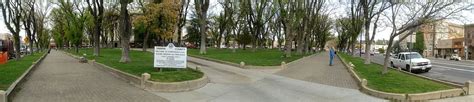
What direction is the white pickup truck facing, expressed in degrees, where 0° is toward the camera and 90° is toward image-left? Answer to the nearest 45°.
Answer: approximately 315°

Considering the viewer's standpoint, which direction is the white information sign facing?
facing the viewer

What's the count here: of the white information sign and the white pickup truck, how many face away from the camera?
0

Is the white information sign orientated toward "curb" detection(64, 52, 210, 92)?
yes

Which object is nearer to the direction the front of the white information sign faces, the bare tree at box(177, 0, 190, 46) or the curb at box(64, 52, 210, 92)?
the curb

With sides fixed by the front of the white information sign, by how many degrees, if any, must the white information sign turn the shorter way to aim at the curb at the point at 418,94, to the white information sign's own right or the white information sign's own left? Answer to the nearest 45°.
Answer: approximately 45° to the white information sign's own left

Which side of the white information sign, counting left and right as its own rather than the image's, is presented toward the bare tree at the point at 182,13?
back
